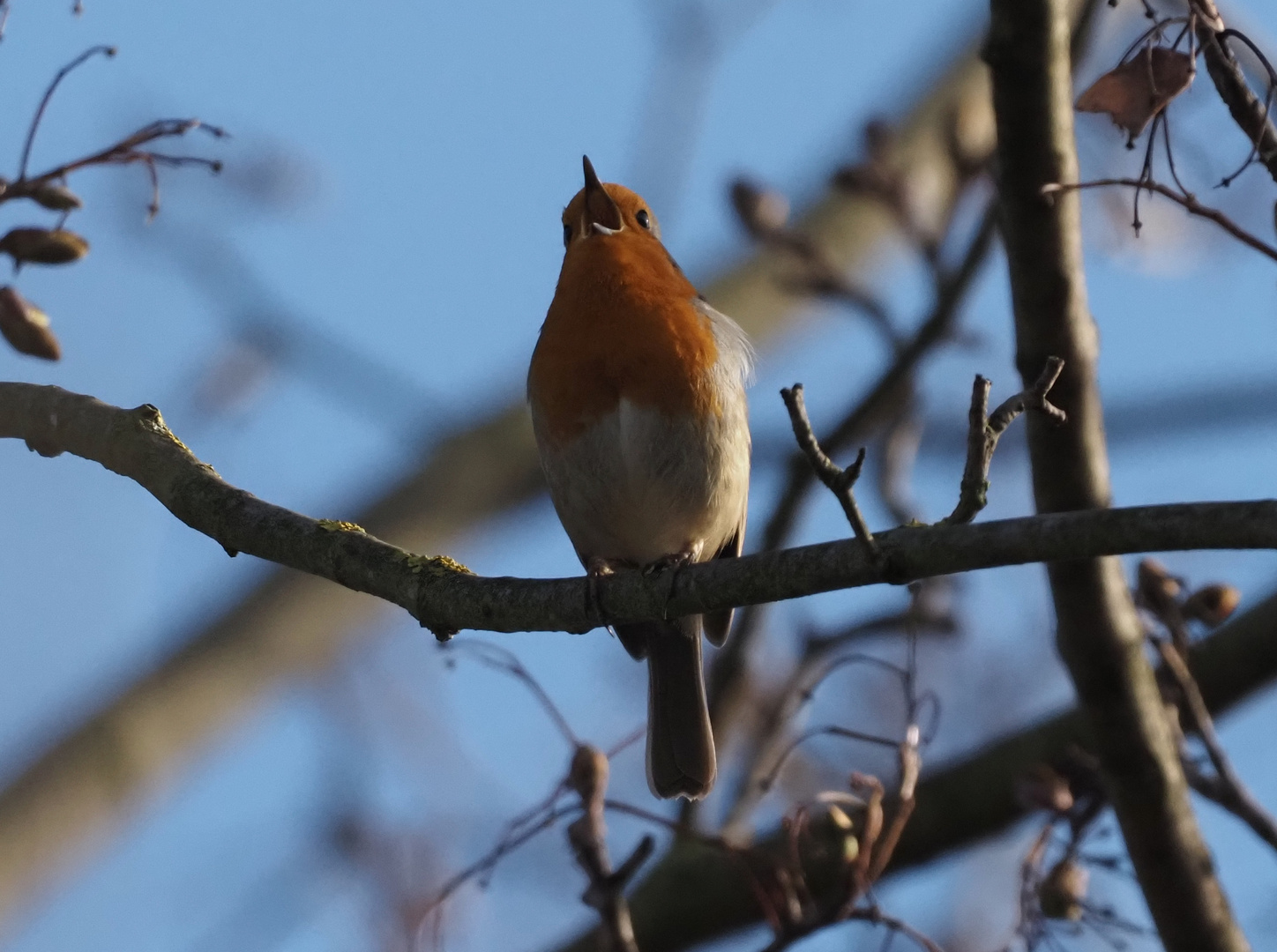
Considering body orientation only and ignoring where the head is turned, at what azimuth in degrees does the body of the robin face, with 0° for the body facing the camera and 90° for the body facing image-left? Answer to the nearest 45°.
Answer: approximately 0°

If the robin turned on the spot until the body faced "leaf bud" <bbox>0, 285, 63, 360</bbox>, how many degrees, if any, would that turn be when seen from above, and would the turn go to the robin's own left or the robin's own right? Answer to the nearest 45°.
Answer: approximately 45° to the robin's own right

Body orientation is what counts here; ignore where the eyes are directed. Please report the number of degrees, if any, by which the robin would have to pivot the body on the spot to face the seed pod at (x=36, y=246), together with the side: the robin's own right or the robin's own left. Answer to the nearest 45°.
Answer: approximately 45° to the robin's own right
